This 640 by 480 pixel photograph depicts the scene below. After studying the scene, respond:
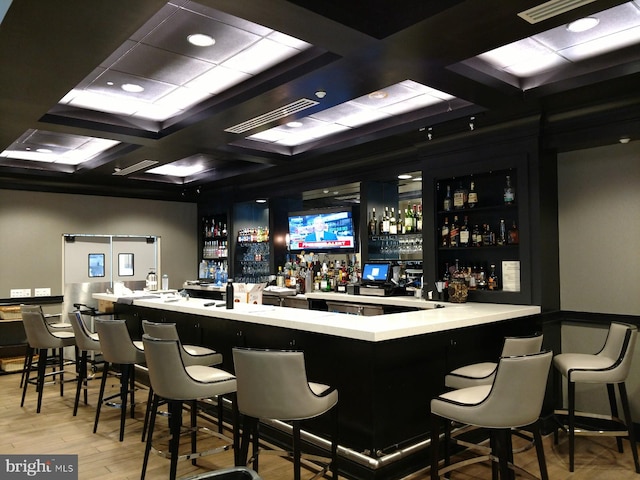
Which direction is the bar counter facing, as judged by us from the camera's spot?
facing the viewer and to the left of the viewer

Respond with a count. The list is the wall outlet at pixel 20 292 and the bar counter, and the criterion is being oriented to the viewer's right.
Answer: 0

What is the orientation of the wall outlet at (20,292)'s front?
toward the camera

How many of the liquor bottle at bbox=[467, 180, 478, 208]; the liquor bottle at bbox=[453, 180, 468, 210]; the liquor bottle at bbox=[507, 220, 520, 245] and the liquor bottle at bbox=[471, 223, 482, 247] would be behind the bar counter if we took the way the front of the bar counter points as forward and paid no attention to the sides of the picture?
4

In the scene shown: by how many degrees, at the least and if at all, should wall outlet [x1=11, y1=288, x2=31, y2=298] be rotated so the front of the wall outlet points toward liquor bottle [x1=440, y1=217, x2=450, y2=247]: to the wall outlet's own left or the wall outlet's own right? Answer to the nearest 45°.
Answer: approximately 45° to the wall outlet's own left

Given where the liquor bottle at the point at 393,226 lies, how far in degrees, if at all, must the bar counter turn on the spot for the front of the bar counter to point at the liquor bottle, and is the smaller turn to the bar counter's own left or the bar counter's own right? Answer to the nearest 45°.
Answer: approximately 135° to the bar counter's own right

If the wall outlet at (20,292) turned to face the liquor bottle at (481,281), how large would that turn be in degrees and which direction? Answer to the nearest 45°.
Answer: approximately 45° to its left

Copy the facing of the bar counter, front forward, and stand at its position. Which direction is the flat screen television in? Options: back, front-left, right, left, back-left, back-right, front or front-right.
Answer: back-right

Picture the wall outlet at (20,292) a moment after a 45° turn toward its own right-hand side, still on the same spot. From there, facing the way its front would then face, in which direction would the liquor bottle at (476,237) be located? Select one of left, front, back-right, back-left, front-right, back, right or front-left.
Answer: left

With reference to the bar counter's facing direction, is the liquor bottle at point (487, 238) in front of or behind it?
behind

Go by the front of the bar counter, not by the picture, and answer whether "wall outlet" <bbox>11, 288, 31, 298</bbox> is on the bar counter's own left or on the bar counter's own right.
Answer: on the bar counter's own right

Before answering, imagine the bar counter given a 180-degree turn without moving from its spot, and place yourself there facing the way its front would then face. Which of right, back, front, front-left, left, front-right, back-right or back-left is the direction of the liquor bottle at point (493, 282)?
front

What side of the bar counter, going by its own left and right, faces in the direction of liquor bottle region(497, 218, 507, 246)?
back

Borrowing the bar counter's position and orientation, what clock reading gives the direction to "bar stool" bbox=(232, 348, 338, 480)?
The bar stool is roughly at 12 o'clock from the bar counter.
